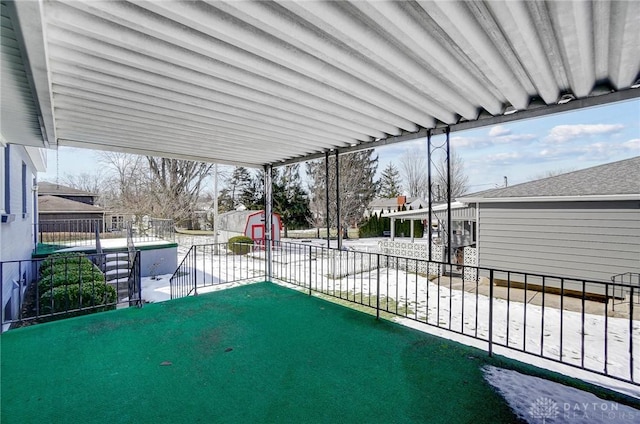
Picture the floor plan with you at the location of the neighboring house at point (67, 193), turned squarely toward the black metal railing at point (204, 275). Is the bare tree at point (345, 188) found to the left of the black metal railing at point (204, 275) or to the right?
left

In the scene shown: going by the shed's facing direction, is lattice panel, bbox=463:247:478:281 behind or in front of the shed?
in front

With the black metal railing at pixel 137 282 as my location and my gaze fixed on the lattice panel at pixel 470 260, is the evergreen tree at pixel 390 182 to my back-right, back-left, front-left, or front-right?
front-left

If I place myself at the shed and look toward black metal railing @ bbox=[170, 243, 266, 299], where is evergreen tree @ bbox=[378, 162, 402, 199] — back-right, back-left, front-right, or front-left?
back-left

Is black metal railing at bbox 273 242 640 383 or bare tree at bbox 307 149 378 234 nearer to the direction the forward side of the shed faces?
the black metal railing

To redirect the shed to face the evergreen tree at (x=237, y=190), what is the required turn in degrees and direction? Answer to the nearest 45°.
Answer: approximately 135° to its left

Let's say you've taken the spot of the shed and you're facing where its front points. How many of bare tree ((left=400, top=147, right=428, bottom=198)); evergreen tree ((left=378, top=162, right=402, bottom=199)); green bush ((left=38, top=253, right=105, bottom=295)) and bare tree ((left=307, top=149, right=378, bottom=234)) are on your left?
3

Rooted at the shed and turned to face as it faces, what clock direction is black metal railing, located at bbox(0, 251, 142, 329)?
The black metal railing is roughly at 2 o'clock from the shed.

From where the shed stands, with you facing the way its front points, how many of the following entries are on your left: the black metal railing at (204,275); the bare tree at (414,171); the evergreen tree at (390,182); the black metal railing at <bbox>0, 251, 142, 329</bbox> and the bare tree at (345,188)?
3

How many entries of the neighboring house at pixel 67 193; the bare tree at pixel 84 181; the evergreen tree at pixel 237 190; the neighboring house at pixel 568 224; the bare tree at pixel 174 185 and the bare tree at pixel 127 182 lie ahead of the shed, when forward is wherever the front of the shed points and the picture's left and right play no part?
1

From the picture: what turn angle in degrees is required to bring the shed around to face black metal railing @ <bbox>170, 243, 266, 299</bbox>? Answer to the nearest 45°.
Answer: approximately 45° to its right

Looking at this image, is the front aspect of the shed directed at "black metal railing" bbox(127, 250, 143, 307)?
no

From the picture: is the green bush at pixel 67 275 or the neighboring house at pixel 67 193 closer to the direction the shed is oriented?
the green bush

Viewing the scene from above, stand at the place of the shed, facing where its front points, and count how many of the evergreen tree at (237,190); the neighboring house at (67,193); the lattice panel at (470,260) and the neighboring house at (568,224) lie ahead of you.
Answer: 2

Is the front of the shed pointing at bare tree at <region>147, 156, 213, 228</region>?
no

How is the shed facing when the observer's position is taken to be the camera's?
facing the viewer and to the right of the viewer

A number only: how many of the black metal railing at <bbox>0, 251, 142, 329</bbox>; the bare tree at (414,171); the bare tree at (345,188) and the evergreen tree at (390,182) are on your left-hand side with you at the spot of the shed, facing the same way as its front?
3

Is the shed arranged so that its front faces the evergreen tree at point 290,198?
no
